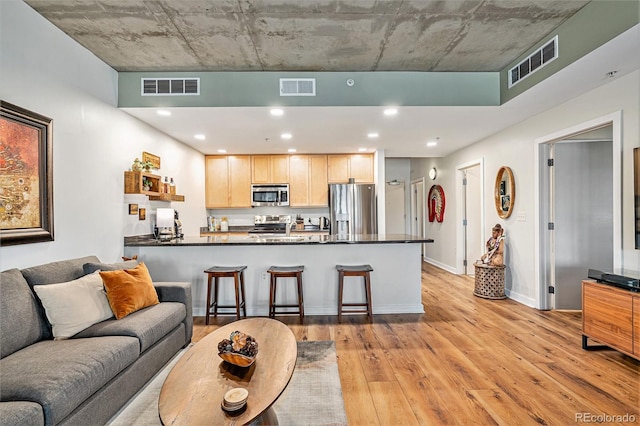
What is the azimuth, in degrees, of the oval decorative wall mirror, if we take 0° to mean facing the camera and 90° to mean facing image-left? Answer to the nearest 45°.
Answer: approximately 45°

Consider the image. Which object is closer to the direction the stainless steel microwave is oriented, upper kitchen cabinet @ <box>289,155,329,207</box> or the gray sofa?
the gray sofa

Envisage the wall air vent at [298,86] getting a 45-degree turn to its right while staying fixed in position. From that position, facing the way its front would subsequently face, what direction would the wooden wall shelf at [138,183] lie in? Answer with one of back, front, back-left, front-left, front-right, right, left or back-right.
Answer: front-right

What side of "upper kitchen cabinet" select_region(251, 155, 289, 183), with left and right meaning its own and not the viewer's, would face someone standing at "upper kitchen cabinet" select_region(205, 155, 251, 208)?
right

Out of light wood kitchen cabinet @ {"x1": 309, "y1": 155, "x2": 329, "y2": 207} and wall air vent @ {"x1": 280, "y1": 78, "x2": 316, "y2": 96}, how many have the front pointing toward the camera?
2

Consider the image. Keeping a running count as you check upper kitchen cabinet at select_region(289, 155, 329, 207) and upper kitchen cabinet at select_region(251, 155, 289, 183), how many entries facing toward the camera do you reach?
2

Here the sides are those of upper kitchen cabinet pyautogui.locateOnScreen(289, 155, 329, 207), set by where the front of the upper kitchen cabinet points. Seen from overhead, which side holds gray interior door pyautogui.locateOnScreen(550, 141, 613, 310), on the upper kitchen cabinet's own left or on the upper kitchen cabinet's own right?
on the upper kitchen cabinet's own left

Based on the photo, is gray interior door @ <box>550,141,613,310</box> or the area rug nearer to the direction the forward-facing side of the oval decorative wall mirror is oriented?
the area rug

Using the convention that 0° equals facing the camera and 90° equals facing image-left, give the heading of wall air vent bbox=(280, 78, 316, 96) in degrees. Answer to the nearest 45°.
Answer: approximately 0°

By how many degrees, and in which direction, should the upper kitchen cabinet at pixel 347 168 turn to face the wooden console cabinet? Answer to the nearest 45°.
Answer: approximately 45° to its left
